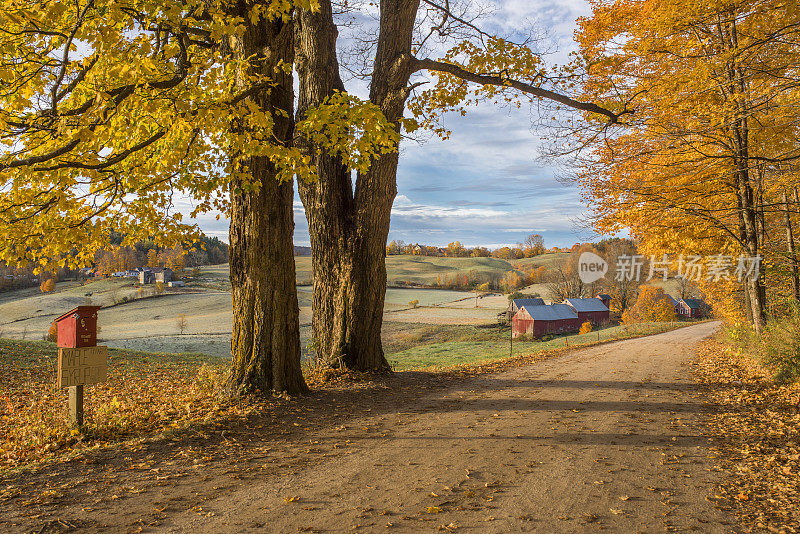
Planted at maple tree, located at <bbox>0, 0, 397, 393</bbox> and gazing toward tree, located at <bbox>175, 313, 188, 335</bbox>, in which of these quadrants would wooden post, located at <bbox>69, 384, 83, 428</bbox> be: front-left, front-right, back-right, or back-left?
back-left

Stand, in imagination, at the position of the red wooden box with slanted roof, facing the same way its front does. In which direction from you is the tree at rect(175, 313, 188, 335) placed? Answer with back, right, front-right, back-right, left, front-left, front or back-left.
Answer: back-left

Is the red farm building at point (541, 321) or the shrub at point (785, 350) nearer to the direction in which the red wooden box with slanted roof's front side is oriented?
the shrub

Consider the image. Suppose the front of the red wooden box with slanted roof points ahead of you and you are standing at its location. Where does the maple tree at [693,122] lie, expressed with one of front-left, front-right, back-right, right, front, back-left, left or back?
front-left

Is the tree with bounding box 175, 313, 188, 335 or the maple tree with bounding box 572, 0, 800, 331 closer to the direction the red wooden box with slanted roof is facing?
the maple tree

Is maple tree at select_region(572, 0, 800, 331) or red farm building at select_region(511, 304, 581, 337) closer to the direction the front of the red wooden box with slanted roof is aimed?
the maple tree
